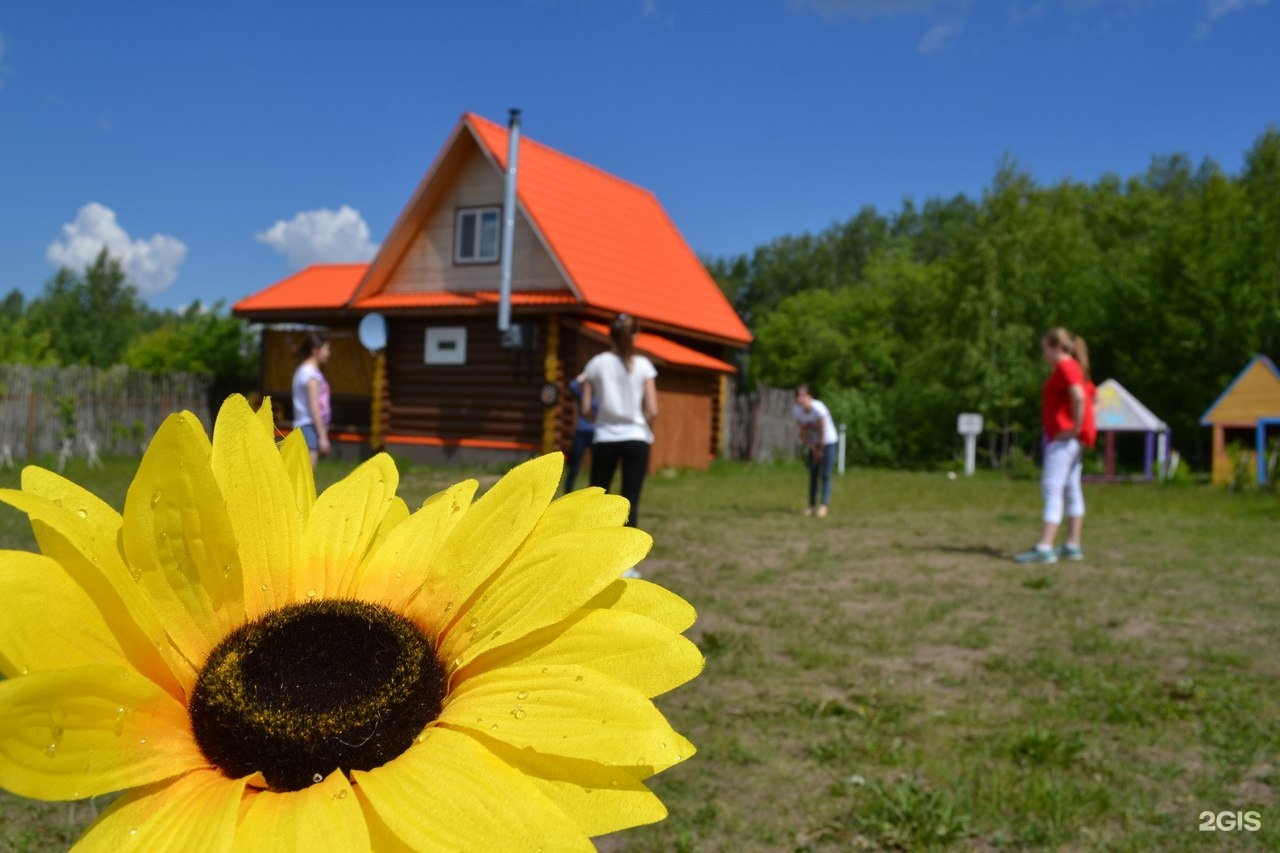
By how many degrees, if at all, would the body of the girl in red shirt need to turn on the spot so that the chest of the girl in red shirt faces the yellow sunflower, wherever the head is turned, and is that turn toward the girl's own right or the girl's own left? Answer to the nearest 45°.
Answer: approximately 90° to the girl's own left

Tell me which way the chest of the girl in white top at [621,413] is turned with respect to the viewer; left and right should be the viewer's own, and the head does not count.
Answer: facing away from the viewer

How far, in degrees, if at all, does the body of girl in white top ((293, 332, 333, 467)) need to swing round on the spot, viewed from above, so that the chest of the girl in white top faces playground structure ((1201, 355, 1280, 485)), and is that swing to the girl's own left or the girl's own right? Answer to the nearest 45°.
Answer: approximately 45° to the girl's own left

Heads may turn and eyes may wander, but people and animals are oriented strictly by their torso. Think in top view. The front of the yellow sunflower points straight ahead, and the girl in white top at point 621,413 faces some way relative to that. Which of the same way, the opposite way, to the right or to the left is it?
the opposite way

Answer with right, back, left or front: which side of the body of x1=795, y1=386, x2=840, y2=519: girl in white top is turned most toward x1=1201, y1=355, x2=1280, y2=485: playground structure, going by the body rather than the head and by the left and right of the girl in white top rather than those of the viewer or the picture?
back

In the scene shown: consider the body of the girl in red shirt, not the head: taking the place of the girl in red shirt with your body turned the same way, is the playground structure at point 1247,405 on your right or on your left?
on your right

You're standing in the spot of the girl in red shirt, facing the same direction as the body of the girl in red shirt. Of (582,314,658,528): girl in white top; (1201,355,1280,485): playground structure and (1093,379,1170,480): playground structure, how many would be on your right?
2

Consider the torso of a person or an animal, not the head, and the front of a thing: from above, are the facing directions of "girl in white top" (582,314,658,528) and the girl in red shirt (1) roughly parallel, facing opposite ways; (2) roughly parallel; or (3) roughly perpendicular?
roughly perpendicular

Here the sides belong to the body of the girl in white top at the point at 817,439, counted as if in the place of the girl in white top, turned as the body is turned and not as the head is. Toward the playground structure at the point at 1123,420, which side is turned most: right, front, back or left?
back

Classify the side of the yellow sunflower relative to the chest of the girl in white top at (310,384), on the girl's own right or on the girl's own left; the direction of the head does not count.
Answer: on the girl's own right
